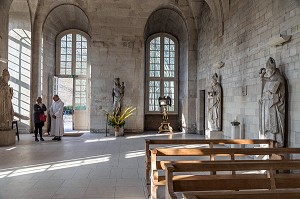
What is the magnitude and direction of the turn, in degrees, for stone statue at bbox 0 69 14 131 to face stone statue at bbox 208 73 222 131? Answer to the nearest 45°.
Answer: approximately 45° to its left

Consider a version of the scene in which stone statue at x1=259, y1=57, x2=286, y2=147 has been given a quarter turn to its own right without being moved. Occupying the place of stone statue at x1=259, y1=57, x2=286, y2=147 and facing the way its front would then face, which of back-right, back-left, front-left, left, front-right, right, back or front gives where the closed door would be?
front

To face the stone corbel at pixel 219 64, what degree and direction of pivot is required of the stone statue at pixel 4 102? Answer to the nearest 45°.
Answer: approximately 45° to its left

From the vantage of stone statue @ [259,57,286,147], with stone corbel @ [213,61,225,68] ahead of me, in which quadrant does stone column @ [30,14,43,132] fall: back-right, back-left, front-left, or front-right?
front-left

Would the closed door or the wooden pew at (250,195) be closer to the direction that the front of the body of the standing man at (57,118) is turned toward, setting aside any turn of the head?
the wooden pew

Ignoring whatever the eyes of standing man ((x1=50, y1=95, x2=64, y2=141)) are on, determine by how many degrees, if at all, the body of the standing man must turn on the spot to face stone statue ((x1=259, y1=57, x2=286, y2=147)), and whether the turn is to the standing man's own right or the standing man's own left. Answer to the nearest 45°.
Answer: approximately 90° to the standing man's own left

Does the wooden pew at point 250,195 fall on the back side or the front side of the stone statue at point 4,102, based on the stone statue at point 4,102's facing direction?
on the front side

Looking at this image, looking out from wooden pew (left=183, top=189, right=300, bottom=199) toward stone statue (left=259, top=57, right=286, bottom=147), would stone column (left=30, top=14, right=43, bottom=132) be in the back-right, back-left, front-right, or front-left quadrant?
front-left

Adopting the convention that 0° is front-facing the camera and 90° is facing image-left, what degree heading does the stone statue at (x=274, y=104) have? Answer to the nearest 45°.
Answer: approximately 45°

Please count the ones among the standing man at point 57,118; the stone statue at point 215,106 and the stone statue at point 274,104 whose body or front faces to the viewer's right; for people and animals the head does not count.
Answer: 0

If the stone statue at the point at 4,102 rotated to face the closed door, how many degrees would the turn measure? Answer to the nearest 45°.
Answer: approximately 90° to its left

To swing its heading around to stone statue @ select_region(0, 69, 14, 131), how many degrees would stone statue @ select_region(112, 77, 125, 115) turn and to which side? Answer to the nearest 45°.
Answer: approximately 45° to its right

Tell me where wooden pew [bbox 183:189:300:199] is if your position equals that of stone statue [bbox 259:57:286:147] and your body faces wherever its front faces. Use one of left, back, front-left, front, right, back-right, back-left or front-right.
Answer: front-left

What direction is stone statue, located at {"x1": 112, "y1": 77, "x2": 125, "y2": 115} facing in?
toward the camera
